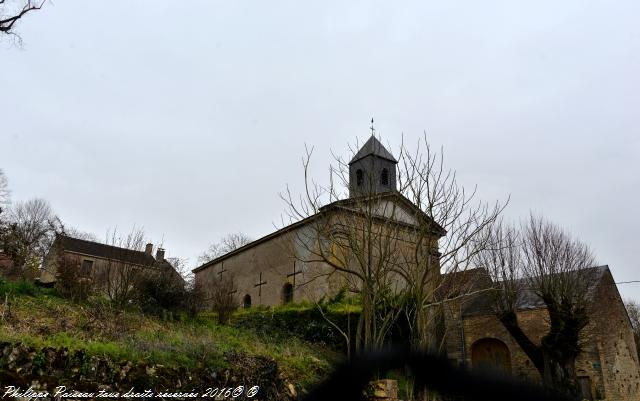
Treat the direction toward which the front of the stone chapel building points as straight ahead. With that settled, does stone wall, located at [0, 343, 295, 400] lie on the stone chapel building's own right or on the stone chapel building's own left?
on the stone chapel building's own right

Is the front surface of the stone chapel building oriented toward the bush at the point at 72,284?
no

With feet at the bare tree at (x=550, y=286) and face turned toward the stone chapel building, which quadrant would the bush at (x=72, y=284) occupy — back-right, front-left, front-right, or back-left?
front-left

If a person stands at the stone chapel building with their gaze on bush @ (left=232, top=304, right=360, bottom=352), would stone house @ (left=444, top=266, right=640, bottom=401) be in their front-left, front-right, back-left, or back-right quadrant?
front-left

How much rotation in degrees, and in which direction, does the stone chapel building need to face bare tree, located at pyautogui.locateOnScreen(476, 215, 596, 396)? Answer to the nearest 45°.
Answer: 0° — it already faces it

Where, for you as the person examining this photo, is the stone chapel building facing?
facing the viewer and to the right of the viewer

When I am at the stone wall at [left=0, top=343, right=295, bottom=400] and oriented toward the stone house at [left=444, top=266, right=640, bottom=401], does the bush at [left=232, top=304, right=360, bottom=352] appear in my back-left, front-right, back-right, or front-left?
front-left

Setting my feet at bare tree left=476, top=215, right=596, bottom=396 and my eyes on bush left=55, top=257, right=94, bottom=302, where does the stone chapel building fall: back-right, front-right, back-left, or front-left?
front-right

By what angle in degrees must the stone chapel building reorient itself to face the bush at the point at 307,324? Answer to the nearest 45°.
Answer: approximately 45° to its right

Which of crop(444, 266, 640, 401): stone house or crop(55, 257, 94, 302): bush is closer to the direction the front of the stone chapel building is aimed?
the stone house

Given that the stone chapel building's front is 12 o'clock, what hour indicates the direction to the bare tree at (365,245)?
The bare tree is roughly at 1 o'clock from the stone chapel building.

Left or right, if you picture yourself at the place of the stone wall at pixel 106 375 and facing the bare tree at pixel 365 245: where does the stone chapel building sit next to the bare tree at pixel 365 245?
left
